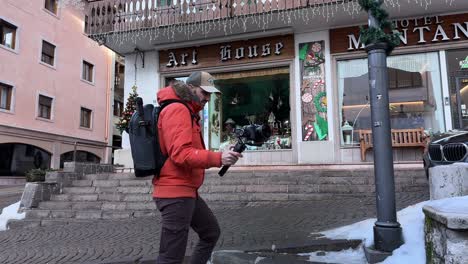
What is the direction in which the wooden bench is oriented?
toward the camera

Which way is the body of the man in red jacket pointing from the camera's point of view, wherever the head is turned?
to the viewer's right

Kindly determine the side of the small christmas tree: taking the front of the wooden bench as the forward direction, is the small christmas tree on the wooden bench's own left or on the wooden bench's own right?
on the wooden bench's own right

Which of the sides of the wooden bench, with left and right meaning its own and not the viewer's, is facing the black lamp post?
front

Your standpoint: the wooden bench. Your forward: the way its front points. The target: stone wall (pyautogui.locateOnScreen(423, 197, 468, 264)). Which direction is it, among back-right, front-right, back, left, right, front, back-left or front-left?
front

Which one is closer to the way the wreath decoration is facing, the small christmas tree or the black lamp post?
the black lamp post

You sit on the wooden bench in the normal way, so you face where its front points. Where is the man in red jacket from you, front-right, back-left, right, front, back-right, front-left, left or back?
front

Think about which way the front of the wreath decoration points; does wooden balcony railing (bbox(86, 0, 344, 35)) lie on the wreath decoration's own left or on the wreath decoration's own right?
on the wreath decoration's own right

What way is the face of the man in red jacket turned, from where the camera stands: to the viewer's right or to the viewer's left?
to the viewer's right

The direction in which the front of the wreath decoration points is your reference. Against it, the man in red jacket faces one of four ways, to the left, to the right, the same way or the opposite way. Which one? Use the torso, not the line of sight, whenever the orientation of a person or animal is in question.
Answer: to the left

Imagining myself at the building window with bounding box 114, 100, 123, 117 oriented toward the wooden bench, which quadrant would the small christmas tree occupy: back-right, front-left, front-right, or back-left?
front-right

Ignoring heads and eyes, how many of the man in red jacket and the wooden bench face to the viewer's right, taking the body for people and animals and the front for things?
1
